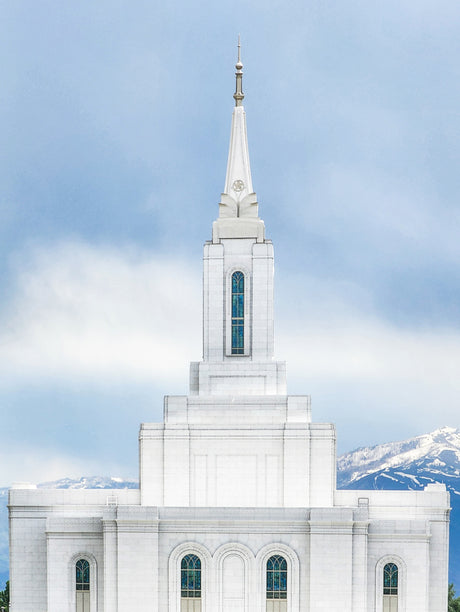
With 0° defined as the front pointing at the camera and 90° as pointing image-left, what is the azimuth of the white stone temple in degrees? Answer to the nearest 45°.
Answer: approximately 0°
